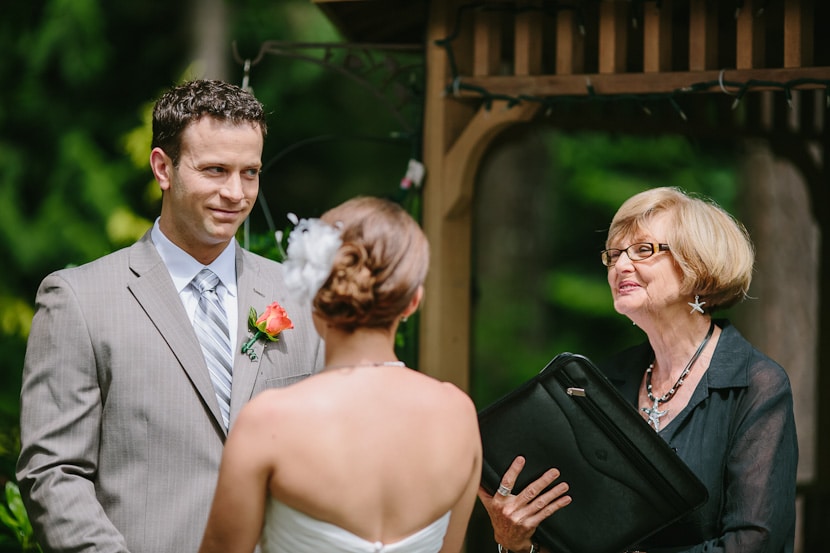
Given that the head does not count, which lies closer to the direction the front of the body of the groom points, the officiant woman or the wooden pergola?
the officiant woman

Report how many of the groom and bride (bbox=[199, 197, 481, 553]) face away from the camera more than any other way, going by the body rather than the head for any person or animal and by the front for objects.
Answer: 1

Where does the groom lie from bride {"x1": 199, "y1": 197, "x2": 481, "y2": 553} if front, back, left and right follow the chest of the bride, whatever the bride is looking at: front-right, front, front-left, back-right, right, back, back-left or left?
front-left

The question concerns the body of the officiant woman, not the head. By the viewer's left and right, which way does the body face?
facing the viewer and to the left of the viewer

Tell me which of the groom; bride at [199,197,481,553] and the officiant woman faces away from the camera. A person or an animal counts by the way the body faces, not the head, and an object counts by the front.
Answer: the bride

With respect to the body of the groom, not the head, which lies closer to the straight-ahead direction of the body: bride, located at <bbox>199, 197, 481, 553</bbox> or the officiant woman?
the bride

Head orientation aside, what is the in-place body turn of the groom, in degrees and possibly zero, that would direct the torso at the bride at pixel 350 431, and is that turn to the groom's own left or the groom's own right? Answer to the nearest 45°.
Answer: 0° — they already face them

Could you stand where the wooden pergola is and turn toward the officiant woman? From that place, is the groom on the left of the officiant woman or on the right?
right

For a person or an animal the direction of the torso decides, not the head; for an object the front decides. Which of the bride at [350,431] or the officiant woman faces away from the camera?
the bride

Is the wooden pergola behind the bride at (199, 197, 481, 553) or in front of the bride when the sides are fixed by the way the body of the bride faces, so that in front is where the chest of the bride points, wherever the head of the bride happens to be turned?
in front

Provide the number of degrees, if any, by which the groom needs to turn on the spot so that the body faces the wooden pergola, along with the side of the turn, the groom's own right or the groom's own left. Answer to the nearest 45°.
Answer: approximately 90° to the groom's own left

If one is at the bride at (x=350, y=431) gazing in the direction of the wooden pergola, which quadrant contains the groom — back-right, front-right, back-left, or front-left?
front-left

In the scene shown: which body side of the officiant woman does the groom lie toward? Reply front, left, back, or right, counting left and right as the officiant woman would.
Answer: front

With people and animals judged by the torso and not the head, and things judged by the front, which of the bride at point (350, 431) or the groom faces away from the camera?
the bride

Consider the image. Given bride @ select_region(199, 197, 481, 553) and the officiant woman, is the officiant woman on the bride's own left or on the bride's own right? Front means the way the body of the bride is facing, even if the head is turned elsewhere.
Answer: on the bride's own right

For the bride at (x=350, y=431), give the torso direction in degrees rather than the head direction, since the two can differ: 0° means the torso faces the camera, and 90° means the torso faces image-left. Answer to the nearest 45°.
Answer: approximately 180°

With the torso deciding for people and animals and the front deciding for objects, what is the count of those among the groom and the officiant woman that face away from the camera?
0
